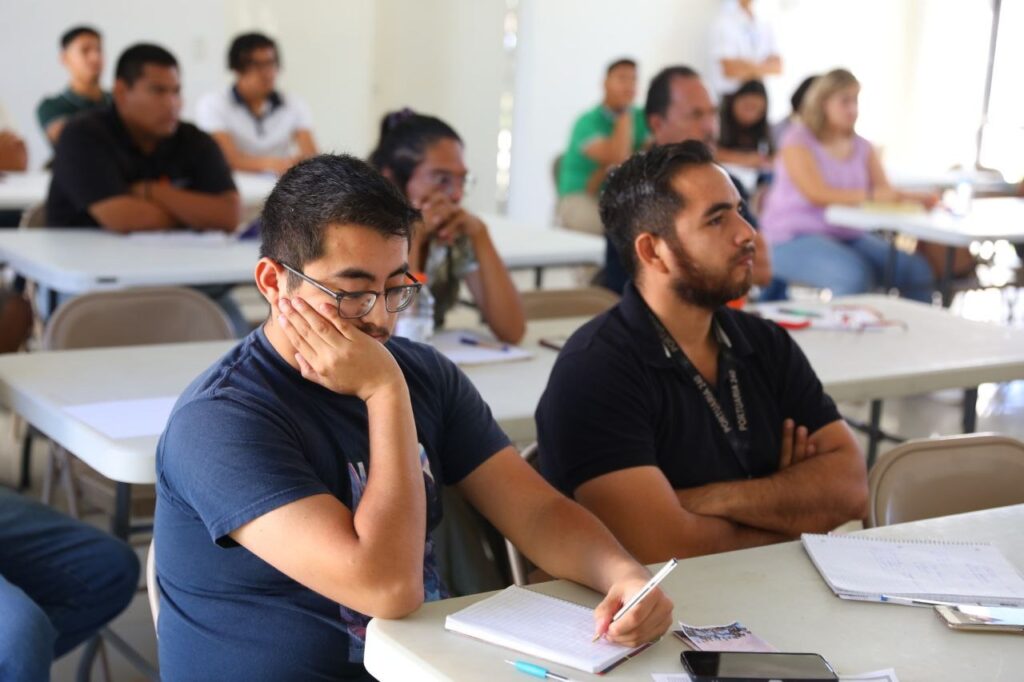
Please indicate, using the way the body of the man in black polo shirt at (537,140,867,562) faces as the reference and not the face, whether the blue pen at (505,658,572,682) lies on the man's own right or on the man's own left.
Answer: on the man's own right

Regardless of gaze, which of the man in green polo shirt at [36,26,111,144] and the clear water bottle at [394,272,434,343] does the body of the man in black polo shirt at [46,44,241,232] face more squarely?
the clear water bottle

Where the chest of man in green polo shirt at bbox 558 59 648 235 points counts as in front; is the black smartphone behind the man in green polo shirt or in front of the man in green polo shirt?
in front

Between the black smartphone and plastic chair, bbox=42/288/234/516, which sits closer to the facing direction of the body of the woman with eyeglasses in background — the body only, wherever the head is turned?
the black smartphone

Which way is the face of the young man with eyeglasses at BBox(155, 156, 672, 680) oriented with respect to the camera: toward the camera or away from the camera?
toward the camera

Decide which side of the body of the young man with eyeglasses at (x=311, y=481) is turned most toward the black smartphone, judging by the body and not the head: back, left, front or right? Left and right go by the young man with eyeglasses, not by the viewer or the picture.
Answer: front

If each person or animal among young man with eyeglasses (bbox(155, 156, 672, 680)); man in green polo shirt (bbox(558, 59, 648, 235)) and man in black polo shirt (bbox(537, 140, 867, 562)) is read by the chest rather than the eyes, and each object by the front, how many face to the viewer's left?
0

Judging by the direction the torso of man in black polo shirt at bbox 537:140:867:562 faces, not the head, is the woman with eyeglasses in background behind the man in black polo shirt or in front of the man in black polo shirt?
behind

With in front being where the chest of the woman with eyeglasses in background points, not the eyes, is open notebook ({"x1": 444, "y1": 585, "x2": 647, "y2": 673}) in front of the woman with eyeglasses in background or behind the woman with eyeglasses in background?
in front

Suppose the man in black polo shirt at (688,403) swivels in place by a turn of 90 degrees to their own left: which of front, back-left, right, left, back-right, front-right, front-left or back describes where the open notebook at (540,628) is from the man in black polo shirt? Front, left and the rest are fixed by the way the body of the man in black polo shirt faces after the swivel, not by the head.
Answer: back-right

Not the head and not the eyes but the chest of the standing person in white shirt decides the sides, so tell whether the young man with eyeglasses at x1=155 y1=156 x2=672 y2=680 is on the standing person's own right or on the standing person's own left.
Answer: on the standing person's own right

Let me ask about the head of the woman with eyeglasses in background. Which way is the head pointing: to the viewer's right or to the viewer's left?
to the viewer's right

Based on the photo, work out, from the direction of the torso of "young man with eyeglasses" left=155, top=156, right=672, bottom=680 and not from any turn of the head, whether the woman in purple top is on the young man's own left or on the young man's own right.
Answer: on the young man's own left

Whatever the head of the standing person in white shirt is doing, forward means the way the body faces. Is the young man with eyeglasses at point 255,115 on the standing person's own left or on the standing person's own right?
on the standing person's own right

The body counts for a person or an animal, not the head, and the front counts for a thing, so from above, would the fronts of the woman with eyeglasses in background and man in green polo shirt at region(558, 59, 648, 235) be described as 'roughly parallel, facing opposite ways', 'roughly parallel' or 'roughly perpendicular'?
roughly parallel

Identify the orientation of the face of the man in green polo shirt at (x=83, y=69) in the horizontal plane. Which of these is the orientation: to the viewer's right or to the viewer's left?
to the viewer's right

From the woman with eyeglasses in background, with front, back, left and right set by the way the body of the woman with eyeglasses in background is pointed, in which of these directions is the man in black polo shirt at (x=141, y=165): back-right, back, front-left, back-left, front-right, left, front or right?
back
